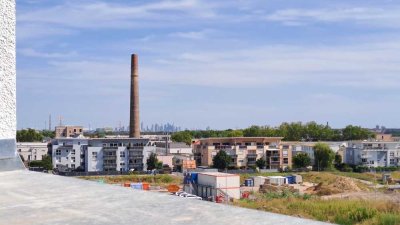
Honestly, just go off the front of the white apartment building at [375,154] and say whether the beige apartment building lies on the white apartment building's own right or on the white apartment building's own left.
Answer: on the white apartment building's own right

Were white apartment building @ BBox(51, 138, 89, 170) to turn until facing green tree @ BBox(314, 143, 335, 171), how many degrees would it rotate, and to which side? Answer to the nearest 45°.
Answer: approximately 90° to its left

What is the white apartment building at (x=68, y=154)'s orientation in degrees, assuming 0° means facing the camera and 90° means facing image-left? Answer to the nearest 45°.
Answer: approximately 0°

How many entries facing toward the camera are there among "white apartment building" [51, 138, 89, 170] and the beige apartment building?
2

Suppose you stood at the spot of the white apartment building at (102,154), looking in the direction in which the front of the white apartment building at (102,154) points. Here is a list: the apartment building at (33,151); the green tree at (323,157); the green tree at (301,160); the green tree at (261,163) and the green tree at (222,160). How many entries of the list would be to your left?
4

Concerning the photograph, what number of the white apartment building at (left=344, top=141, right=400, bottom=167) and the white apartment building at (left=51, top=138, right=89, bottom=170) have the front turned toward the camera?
2

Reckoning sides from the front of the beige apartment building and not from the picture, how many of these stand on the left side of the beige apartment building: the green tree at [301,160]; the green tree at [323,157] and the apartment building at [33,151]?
2

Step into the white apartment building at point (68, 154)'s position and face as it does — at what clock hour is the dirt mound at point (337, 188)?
The dirt mound is roughly at 11 o'clock from the white apartment building.

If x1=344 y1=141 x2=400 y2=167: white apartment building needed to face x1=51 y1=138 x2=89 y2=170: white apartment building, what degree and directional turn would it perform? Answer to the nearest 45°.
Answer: approximately 45° to its right

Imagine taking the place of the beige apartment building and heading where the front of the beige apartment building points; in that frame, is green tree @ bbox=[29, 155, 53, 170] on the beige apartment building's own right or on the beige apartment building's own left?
on the beige apartment building's own right
